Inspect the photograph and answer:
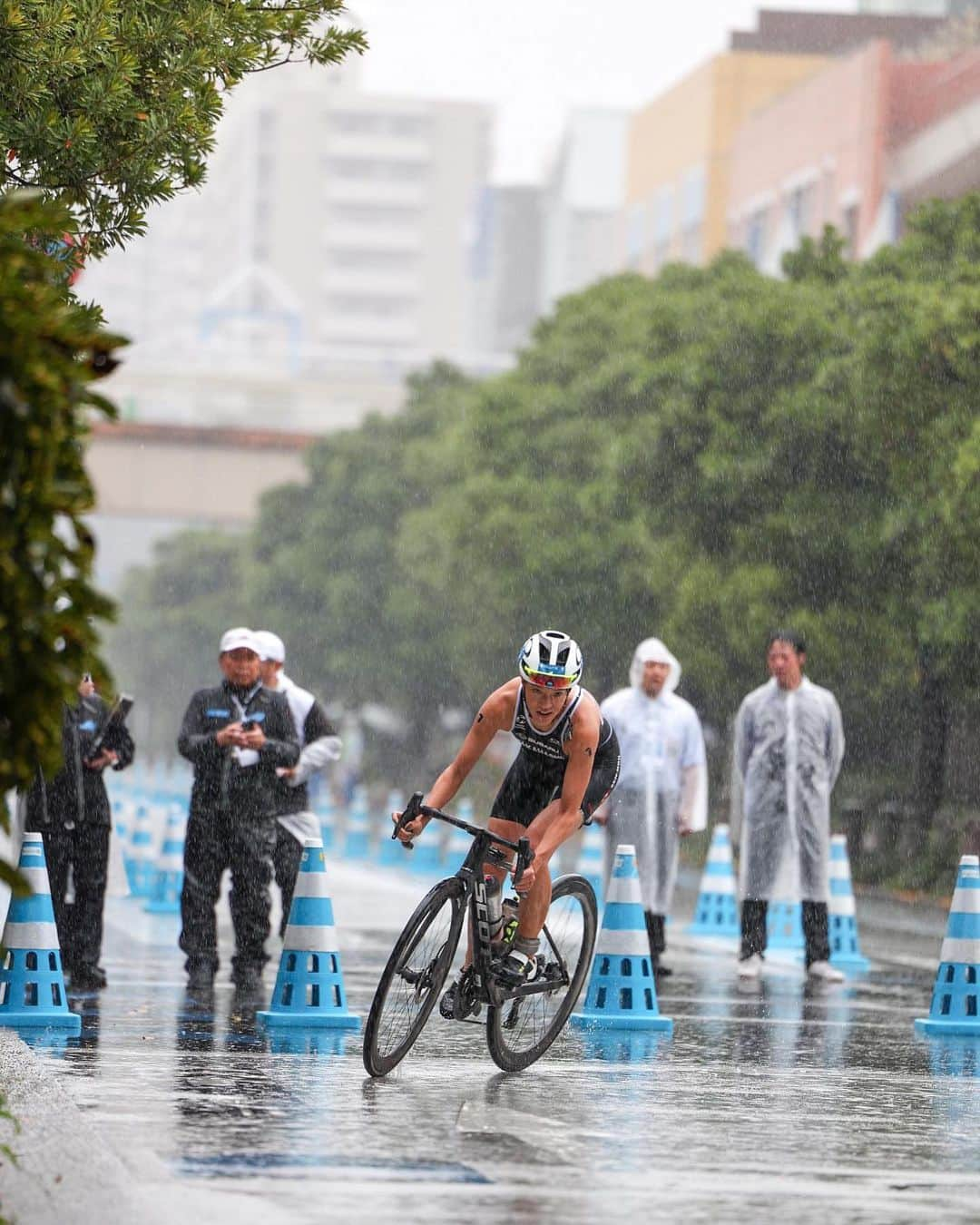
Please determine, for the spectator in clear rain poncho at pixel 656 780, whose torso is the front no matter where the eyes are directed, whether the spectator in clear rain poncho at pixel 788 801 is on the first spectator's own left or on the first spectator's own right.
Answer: on the first spectator's own left

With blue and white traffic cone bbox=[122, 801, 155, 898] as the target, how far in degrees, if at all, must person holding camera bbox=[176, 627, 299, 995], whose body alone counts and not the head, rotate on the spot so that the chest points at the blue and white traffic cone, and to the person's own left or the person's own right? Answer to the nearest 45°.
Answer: approximately 180°

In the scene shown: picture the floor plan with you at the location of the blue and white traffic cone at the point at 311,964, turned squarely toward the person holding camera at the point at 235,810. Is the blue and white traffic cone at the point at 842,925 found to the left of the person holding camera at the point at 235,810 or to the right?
right

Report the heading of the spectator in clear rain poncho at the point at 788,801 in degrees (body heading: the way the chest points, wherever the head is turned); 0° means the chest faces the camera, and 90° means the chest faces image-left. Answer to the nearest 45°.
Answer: approximately 0°

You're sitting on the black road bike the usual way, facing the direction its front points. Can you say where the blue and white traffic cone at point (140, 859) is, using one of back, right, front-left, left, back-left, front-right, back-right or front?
back-right

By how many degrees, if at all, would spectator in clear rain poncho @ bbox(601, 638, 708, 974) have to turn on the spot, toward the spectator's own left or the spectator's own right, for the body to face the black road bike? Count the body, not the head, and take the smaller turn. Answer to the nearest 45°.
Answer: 0° — they already face it

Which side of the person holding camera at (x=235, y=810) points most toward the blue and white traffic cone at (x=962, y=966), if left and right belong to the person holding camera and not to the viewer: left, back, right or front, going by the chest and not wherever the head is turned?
left

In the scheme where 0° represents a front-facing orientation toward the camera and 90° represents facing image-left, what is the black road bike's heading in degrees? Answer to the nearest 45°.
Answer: approximately 45°

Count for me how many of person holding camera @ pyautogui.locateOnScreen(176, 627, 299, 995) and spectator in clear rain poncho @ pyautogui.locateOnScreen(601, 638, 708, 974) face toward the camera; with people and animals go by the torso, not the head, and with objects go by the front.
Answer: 2

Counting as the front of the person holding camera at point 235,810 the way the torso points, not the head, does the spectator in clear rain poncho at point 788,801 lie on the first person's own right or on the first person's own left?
on the first person's own left
